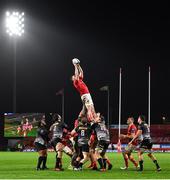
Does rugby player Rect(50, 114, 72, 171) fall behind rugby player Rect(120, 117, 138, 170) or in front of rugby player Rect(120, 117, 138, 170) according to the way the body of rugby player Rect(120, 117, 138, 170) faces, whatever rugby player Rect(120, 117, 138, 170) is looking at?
in front

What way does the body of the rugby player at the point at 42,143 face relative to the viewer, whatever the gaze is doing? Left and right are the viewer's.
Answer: facing to the right of the viewer

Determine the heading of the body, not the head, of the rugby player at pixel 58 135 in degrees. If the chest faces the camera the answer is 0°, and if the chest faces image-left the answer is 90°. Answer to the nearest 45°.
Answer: approximately 225°

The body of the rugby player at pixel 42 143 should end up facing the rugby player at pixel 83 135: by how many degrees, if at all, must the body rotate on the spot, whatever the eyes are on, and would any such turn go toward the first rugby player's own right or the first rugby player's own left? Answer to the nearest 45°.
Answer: approximately 45° to the first rugby player's own right

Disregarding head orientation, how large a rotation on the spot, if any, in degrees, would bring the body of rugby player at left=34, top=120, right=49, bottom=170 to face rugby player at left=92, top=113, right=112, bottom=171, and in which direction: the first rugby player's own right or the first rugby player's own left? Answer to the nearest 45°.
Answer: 0° — they already face them

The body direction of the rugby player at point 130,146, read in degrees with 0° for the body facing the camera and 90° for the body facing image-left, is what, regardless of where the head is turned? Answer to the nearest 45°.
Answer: approximately 90°

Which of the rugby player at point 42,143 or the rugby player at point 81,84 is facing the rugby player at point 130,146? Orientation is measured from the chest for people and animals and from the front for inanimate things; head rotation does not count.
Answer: the rugby player at point 42,143
